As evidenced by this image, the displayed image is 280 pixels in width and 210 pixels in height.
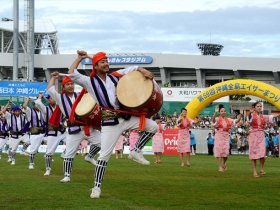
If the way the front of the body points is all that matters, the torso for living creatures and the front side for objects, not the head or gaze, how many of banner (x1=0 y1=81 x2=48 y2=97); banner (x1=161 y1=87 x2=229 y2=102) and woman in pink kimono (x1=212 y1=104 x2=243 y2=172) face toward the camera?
3

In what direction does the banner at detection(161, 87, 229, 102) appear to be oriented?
toward the camera

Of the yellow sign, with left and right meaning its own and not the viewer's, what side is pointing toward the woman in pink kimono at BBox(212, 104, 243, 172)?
front

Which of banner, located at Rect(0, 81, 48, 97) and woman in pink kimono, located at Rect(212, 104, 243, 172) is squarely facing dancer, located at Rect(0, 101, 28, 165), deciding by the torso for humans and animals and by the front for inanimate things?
the banner

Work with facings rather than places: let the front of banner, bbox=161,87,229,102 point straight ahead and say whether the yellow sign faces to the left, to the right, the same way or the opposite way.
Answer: the same way

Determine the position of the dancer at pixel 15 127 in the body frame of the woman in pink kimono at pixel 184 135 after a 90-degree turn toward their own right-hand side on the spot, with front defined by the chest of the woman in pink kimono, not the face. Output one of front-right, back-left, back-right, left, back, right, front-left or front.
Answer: front

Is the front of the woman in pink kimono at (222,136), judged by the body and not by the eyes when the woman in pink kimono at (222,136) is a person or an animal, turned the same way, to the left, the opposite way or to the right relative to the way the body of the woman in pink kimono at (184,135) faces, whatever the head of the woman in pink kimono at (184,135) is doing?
the same way

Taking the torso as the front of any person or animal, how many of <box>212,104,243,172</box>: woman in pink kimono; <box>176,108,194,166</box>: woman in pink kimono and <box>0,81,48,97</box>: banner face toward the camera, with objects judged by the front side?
3

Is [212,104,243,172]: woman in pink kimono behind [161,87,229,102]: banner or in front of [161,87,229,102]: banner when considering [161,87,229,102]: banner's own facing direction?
in front

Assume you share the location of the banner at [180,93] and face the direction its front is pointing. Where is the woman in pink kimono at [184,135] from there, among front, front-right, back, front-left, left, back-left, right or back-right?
front

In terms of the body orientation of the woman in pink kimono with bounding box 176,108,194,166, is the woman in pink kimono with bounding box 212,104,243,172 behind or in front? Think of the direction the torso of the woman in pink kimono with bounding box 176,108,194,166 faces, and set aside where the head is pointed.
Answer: in front

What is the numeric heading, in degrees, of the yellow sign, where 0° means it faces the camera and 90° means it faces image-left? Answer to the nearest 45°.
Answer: approximately 0°

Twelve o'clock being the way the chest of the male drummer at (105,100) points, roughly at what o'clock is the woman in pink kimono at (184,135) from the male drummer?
The woman in pink kimono is roughly at 8 o'clock from the male drummer.

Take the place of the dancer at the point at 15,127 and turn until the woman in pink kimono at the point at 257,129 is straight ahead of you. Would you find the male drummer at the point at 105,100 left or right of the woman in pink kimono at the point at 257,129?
right

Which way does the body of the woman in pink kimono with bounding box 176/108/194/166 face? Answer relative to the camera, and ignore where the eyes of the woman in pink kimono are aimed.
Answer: toward the camera

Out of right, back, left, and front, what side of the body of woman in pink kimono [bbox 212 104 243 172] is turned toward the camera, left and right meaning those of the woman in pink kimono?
front
